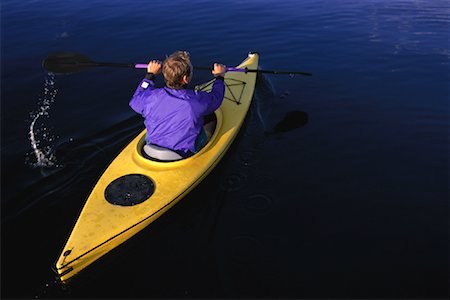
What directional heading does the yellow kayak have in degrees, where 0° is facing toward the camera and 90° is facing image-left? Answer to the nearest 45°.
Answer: approximately 225°

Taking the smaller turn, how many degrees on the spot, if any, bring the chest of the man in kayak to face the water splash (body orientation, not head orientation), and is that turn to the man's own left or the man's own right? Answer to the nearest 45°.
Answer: approximately 90° to the man's own left

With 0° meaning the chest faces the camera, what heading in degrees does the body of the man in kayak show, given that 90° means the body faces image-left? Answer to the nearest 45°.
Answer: approximately 225°

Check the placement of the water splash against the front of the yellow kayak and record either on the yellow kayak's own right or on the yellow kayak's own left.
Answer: on the yellow kayak's own left
